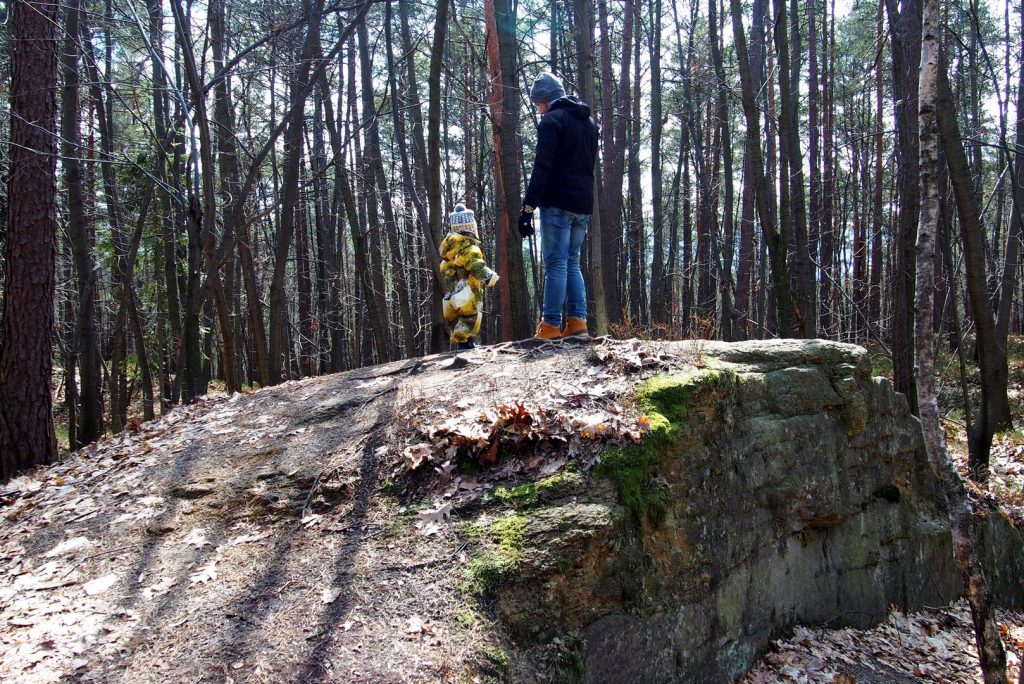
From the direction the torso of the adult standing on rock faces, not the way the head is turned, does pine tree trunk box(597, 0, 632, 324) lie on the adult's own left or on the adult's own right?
on the adult's own right

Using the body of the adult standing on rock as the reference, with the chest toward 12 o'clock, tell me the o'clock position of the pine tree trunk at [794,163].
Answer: The pine tree trunk is roughly at 3 o'clock from the adult standing on rock.

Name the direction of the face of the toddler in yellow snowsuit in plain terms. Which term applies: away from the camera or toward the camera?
away from the camera

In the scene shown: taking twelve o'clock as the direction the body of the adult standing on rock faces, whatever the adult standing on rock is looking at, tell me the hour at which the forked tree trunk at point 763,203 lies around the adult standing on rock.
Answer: The forked tree trunk is roughly at 3 o'clock from the adult standing on rock.

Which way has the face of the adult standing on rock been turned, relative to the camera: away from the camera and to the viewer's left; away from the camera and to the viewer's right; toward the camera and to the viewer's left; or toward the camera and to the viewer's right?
away from the camera and to the viewer's left

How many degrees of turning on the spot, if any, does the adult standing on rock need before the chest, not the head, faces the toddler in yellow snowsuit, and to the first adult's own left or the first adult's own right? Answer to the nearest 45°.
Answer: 0° — they already face them

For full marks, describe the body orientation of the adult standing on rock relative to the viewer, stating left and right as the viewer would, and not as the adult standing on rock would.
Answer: facing away from the viewer and to the left of the viewer

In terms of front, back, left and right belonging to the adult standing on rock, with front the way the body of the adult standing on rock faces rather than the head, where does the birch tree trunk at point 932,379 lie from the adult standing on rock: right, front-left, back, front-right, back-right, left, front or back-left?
back

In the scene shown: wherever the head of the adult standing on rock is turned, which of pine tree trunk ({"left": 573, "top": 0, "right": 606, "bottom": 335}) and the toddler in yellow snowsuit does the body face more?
the toddler in yellow snowsuit
